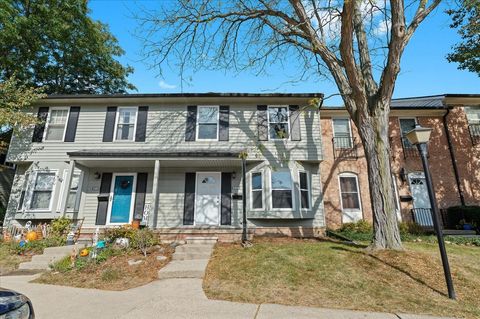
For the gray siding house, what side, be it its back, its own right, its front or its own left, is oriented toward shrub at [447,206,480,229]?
left

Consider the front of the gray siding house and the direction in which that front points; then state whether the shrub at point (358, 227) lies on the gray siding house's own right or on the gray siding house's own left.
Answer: on the gray siding house's own left

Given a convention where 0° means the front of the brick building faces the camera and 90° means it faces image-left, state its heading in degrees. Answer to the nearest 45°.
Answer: approximately 0°

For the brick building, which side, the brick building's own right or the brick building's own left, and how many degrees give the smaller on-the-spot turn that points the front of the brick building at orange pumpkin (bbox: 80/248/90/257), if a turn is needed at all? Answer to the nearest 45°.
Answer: approximately 45° to the brick building's own right

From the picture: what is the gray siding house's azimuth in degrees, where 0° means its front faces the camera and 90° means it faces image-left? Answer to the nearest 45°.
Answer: approximately 0°

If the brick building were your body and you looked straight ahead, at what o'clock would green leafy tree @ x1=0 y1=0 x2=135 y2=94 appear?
The green leafy tree is roughly at 4 o'clock from the brick building.
